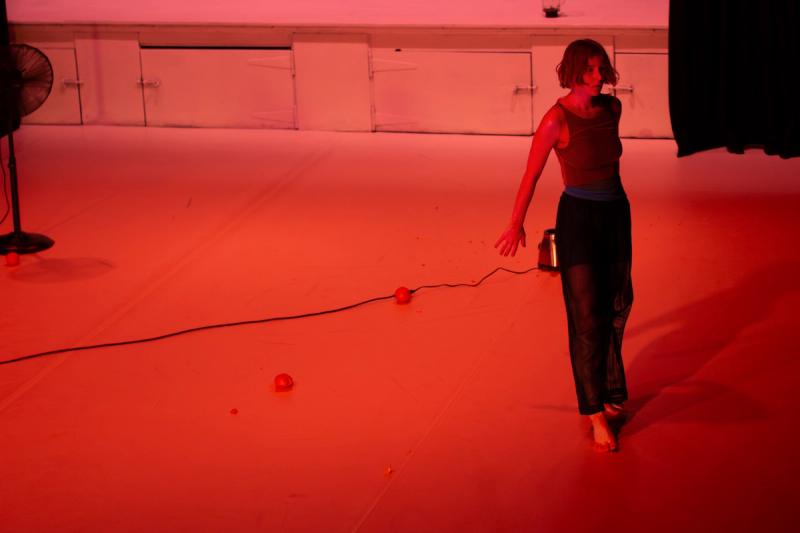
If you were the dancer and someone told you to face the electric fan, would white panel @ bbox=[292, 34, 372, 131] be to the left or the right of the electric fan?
right

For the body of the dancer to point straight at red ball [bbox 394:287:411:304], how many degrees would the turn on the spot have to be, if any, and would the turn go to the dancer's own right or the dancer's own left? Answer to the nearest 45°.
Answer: approximately 180°

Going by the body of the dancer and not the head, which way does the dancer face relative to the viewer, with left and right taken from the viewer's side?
facing the viewer and to the right of the viewer

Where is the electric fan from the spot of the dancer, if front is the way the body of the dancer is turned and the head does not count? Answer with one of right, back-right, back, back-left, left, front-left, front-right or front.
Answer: back

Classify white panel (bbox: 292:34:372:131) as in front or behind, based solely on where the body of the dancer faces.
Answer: behind
